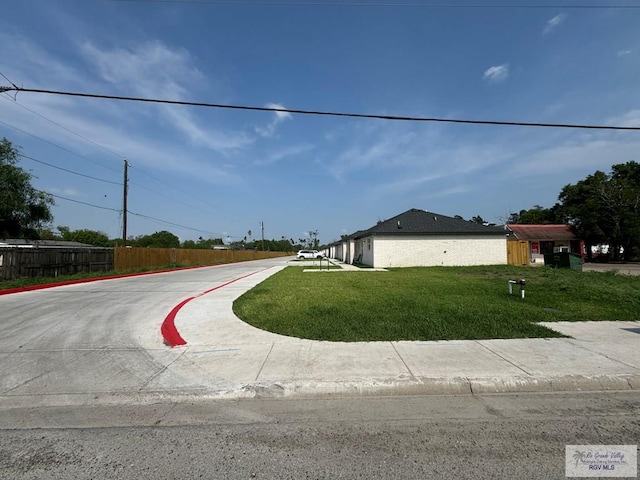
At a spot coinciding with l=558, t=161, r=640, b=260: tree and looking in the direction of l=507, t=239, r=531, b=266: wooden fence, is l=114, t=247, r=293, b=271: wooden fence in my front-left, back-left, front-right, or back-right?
front-right

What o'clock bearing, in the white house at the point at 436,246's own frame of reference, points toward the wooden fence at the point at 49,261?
The wooden fence is roughly at 11 o'clock from the white house.

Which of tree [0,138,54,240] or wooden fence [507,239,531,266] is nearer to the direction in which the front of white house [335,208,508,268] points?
the tree

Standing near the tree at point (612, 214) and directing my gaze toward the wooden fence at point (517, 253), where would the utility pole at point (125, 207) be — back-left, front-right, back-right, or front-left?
front-right

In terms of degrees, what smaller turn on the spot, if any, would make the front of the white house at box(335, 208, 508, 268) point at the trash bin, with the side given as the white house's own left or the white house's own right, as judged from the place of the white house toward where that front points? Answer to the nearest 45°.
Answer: approximately 180°

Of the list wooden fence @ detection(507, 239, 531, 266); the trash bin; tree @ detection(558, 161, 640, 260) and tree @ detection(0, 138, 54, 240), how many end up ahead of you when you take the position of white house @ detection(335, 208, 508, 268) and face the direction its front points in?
1

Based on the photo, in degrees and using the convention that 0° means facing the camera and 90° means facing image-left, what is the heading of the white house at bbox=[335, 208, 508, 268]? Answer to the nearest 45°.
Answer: approximately 90°

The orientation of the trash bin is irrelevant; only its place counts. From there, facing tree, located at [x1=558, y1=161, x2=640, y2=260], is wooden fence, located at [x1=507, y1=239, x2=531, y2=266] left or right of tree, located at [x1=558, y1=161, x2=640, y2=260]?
left

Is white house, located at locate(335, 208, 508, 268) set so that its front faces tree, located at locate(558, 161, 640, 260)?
no

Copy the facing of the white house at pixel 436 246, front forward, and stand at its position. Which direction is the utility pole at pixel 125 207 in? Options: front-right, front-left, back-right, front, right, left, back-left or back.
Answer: front

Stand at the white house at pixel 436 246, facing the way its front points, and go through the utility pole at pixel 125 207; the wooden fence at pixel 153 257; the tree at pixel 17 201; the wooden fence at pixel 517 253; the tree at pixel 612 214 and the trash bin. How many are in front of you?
3

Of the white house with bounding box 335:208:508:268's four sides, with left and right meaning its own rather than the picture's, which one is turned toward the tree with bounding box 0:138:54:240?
front

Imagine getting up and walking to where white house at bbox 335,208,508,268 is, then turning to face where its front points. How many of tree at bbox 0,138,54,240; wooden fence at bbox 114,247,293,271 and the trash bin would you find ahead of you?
2

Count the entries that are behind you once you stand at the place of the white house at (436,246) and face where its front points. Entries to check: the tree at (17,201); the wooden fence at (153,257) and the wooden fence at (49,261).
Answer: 0

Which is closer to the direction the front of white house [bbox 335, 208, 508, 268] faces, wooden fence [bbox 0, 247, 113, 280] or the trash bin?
the wooden fence

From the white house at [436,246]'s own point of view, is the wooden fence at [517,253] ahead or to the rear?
to the rear
